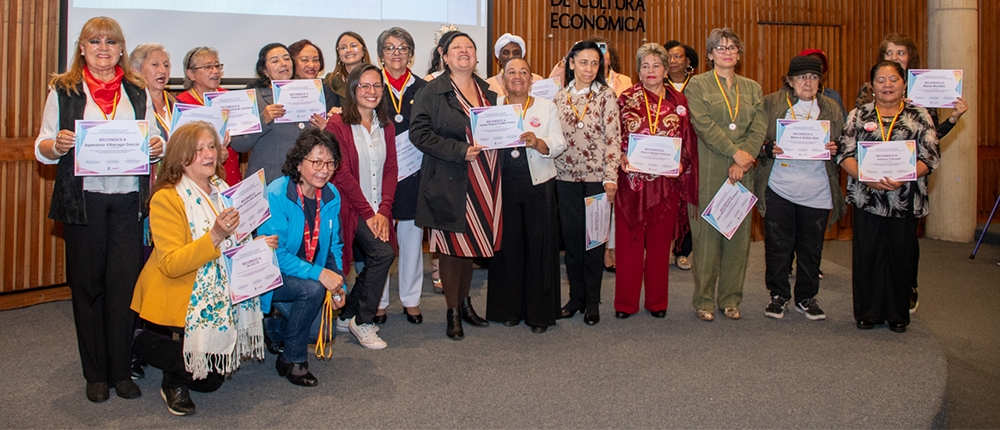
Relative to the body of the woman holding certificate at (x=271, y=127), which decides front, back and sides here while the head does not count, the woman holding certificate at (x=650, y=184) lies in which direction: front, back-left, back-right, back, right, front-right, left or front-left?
front-left

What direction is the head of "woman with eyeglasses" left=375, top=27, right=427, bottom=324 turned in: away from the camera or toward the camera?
toward the camera

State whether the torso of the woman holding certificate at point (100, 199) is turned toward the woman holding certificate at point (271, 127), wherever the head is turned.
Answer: no

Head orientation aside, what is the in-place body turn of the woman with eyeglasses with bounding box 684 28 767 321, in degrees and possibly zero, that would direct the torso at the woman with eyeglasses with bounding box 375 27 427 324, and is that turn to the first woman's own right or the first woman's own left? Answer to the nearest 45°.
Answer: approximately 90° to the first woman's own right

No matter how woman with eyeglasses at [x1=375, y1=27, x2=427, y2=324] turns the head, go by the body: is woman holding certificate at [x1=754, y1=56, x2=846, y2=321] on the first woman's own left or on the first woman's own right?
on the first woman's own left

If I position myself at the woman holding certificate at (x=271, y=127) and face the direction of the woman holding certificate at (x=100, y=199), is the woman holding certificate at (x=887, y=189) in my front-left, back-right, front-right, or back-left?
back-left

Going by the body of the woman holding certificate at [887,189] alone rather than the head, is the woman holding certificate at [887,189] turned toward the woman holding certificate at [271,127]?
no

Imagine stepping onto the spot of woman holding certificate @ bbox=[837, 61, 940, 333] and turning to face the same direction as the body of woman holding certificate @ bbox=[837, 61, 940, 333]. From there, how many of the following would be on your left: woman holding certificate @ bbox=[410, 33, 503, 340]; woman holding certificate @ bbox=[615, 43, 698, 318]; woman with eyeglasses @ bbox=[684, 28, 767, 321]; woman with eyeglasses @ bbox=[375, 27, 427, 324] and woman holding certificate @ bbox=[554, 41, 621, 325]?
0

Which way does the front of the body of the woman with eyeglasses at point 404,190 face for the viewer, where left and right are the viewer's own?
facing the viewer

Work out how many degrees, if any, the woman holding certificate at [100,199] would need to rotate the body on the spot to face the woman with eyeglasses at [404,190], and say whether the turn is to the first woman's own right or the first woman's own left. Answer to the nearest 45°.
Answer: approximately 135° to the first woman's own left

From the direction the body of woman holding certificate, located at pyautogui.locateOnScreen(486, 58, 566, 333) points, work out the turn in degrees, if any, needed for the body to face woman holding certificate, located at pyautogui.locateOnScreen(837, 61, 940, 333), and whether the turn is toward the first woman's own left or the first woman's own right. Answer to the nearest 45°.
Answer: approximately 90° to the first woman's own left

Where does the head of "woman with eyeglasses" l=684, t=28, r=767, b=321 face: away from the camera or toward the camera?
toward the camera

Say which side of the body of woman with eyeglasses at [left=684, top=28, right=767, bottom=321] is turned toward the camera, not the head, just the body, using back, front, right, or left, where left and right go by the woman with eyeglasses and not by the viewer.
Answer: front

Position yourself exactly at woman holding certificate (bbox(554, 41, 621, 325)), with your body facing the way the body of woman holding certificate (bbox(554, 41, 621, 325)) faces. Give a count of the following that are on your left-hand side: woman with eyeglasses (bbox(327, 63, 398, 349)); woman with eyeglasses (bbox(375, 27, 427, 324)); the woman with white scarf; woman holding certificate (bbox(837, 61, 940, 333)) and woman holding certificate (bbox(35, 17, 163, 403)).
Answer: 1
